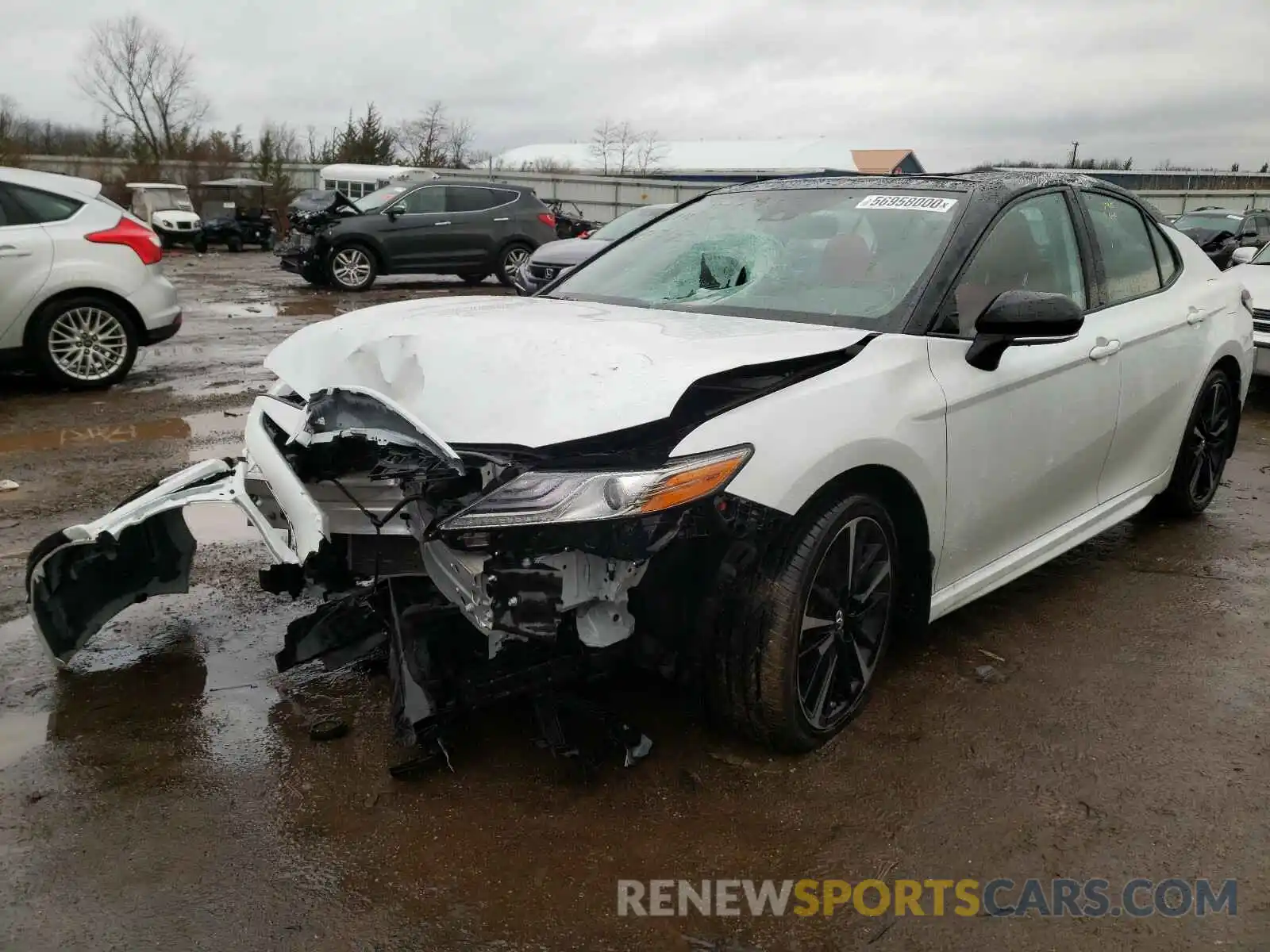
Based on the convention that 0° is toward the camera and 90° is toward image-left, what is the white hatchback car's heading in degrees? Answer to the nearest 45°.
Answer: approximately 90°

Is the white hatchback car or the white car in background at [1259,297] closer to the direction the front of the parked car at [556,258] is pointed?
the white hatchback car

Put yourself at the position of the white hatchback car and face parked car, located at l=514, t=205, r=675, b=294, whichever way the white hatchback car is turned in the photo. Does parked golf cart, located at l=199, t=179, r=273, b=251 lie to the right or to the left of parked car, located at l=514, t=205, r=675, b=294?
left

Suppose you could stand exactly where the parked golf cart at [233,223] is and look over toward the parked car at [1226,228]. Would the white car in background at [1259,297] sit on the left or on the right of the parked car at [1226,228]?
right

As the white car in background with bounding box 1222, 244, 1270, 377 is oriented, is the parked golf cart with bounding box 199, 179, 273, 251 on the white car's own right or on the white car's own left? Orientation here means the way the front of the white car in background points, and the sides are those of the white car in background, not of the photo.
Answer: on the white car's own right

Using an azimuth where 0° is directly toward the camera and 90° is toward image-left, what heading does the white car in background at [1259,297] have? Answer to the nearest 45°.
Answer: approximately 45°
